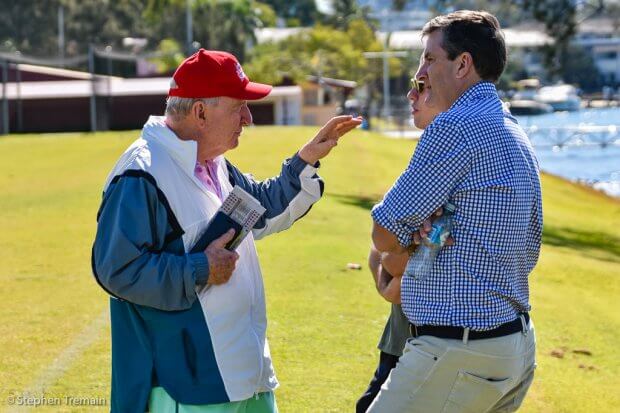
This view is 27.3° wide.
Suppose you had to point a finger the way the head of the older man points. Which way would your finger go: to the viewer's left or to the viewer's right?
to the viewer's right

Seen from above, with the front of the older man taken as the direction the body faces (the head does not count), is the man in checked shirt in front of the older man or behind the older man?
in front

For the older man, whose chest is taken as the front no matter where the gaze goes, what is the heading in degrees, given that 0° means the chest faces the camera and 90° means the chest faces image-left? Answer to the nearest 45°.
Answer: approximately 270°

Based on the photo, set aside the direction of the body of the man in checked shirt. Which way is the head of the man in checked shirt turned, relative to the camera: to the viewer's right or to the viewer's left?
to the viewer's left
